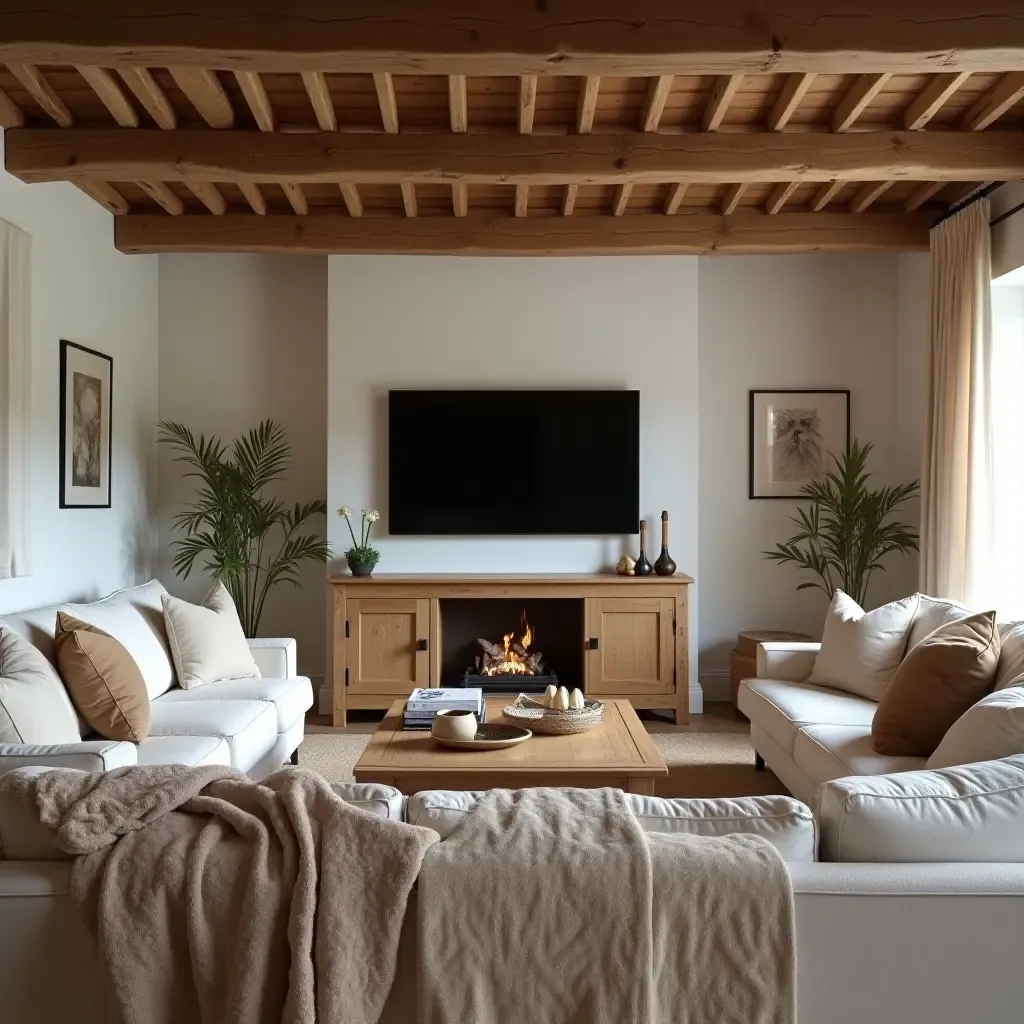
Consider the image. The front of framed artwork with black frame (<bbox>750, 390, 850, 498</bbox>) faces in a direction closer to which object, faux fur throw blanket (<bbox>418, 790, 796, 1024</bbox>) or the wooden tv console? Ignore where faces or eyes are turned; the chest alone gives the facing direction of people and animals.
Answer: the faux fur throw blanket

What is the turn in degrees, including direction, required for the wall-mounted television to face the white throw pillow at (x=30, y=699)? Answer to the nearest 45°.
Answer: approximately 45° to its right

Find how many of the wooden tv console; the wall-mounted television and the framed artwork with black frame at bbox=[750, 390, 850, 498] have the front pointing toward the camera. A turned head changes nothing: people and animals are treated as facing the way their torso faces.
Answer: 3

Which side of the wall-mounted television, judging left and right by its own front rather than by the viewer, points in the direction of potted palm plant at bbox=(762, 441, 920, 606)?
left

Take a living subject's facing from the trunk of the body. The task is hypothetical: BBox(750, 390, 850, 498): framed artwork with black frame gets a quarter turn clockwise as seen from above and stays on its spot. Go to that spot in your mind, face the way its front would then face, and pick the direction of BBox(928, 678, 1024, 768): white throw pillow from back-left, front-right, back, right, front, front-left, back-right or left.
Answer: left

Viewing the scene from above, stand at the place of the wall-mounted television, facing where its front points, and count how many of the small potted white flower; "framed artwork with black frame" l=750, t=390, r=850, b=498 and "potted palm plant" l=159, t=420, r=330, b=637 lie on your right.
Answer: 2

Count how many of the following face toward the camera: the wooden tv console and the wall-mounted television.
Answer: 2

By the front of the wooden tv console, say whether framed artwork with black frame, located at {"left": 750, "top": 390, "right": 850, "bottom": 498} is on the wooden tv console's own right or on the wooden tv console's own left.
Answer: on the wooden tv console's own left

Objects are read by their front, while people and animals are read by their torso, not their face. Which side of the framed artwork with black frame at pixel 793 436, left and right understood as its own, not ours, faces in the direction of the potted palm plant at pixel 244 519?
right

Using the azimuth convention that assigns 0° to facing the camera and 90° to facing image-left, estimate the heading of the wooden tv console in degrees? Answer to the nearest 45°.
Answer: approximately 0°

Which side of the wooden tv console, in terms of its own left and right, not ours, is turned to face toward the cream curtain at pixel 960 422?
left
